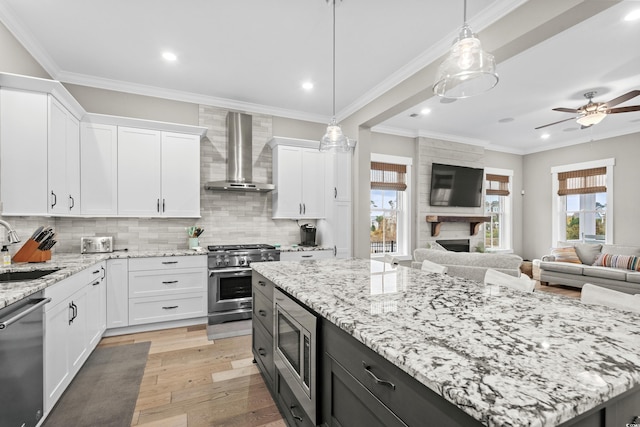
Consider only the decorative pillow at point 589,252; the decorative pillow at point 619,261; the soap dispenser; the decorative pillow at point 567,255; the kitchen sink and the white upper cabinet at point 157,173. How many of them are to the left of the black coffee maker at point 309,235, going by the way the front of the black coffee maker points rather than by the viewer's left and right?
3

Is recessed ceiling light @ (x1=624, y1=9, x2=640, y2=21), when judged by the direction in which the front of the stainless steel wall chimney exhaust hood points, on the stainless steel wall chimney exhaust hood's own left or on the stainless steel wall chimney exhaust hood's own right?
on the stainless steel wall chimney exhaust hood's own left

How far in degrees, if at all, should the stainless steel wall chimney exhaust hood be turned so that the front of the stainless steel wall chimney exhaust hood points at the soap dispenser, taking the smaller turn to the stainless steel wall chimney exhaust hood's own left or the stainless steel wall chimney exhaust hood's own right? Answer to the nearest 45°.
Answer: approximately 45° to the stainless steel wall chimney exhaust hood's own right

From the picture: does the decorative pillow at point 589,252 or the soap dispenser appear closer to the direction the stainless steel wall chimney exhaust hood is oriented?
the soap dispenser

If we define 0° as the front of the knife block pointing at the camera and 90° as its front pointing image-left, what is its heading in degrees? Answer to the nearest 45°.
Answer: approximately 270°

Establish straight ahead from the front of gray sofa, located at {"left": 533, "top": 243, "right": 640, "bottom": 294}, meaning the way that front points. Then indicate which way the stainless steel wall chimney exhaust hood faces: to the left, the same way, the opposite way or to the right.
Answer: to the left

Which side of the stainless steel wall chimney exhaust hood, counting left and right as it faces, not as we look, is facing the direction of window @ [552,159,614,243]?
left

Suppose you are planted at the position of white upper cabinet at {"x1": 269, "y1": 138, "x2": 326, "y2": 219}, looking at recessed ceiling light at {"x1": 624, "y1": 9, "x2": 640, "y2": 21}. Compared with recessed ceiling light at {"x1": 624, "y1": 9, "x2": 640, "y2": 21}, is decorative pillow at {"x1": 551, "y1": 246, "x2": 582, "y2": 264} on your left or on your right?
left
